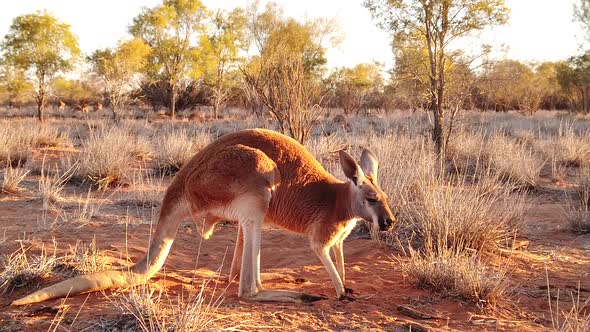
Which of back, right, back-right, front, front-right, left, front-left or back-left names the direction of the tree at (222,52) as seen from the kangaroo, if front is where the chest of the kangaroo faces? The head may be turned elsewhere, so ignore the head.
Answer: left

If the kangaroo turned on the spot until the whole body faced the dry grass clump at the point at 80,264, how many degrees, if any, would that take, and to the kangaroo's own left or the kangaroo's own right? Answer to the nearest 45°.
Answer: approximately 180°

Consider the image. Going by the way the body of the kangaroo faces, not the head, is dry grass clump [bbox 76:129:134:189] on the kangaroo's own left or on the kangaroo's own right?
on the kangaroo's own left

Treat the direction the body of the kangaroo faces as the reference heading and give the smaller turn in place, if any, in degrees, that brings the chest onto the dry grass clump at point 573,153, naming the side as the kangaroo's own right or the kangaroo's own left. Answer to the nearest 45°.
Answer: approximately 45° to the kangaroo's own left

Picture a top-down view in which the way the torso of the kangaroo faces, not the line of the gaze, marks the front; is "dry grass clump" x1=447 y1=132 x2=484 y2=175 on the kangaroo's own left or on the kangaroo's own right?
on the kangaroo's own left

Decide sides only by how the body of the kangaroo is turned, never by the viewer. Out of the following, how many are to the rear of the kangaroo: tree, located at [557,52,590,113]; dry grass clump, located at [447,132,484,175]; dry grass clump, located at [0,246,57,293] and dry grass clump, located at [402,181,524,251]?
1

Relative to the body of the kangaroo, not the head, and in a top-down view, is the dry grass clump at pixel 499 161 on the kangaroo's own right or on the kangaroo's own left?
on the kangaroo's own left

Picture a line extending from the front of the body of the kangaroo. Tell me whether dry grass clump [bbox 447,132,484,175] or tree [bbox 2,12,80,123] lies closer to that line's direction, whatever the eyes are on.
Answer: the dry grass clump

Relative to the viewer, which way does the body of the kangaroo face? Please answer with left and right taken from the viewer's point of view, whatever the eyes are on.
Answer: facing to the right of the viewer

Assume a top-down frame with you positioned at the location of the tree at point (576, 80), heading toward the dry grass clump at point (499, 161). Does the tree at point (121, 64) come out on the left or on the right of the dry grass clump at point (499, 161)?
right

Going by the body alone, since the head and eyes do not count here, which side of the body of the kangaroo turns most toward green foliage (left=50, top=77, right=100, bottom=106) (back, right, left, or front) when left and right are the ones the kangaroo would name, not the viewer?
left

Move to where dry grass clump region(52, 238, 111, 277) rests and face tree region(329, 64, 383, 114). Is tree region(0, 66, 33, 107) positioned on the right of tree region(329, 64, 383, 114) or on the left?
left

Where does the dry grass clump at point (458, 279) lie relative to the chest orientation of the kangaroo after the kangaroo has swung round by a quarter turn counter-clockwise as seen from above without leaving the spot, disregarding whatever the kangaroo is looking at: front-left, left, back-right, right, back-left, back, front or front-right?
right

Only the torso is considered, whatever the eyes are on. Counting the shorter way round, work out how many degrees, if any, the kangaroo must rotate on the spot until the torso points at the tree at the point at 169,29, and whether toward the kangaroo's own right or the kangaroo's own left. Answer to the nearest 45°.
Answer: approximately 90° to the kangaroo's own left

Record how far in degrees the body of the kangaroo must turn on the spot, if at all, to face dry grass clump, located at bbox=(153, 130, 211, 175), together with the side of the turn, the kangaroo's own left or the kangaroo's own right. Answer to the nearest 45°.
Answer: approximately 90° to the kangaroo's own left
